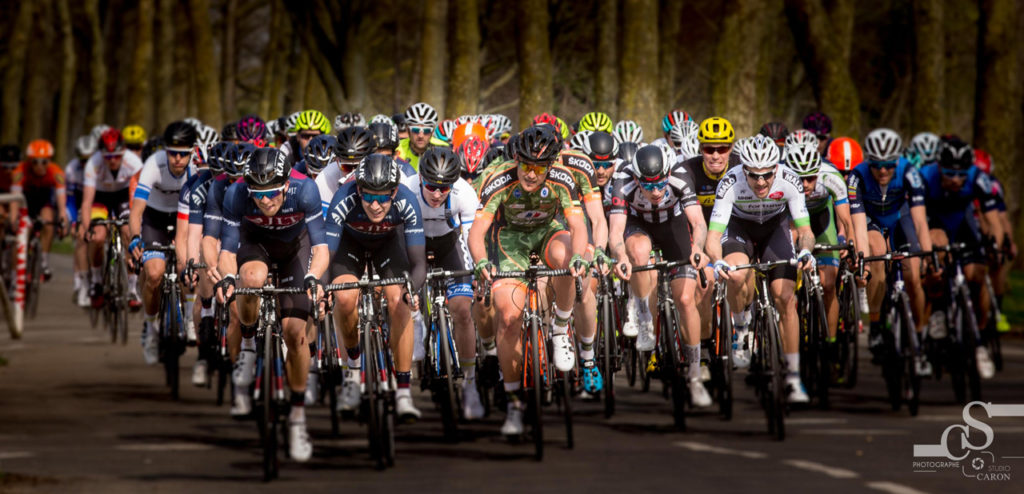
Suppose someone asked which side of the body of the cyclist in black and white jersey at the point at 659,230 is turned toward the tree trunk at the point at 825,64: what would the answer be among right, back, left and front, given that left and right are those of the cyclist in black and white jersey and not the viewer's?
back

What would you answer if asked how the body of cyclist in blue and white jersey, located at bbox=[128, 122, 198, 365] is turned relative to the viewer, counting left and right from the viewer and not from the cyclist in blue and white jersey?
facing the viewer

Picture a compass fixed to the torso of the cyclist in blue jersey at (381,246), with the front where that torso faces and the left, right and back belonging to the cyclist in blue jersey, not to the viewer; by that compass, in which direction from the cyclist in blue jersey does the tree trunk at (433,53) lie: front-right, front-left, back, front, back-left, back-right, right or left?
back

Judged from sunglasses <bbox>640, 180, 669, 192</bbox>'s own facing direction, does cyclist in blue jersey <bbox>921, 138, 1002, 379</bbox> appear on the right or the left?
on its left

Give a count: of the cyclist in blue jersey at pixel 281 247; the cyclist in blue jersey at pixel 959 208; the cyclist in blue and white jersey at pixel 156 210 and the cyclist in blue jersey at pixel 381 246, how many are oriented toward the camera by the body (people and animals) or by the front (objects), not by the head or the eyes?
4

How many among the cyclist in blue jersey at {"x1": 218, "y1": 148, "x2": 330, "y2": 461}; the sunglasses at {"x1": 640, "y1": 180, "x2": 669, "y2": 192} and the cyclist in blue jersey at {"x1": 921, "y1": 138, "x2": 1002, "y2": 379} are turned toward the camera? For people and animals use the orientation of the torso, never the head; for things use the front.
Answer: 3

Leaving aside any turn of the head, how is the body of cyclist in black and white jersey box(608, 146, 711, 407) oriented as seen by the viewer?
toward the camera

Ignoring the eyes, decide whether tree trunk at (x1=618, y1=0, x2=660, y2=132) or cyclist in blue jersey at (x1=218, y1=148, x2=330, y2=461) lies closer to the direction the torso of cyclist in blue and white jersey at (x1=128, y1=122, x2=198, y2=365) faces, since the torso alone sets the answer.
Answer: the cyclist in blue jersey

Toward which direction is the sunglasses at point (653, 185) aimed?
toward the camera

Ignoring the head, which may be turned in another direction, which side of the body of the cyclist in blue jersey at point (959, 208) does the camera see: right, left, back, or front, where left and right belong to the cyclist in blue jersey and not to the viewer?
front

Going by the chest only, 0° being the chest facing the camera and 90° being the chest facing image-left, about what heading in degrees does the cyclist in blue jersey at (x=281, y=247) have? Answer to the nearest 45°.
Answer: approximately 0°

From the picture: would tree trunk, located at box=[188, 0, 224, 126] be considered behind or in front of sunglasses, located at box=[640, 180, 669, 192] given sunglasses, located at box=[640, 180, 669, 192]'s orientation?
behind

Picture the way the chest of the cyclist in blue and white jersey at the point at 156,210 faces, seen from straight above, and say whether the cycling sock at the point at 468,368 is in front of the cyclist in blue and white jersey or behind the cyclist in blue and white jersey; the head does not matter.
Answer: in front
